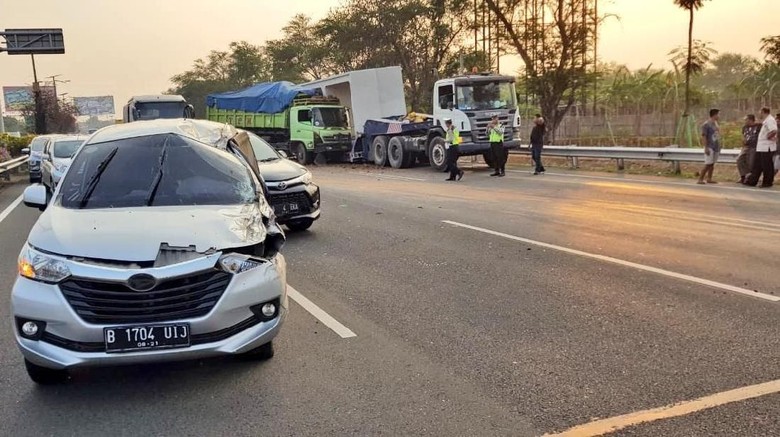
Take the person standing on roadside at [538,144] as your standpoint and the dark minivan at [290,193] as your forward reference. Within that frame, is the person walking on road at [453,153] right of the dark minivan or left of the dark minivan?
right

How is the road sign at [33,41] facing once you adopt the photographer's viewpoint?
facing away from the viewer

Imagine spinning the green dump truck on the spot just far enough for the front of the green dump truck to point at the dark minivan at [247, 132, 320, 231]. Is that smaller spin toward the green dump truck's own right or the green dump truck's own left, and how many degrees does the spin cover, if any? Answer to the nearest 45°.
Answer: approximately 45° to the green dump truck's own right

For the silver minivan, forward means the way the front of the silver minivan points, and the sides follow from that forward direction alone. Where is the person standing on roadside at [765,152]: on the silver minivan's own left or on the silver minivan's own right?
on the silver minivan's own left

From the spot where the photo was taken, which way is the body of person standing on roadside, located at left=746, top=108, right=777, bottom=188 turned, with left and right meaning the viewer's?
facing to the left of the viewer

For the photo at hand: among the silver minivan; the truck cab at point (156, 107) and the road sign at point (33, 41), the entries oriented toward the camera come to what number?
2

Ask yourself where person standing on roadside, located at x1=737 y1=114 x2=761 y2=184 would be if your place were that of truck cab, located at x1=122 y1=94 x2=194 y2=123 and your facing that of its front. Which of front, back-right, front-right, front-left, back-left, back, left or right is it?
front-left

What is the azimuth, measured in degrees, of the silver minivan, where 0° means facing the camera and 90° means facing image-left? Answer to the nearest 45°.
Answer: approximately 0°

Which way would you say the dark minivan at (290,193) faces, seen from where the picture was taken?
facing the viewer and to the right of the viewer

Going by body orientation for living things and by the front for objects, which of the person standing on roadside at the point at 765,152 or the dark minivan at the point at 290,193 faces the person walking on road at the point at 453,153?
the person standing on roadside at the point at 765,152

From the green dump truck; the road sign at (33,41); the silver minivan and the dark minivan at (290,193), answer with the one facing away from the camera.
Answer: the road sign

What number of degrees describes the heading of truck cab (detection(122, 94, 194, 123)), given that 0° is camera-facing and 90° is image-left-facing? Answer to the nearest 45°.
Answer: approximately 0°

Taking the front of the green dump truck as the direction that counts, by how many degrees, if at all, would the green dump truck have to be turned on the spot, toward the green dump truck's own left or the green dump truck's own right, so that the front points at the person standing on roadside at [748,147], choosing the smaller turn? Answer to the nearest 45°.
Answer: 0° — it already faces them
